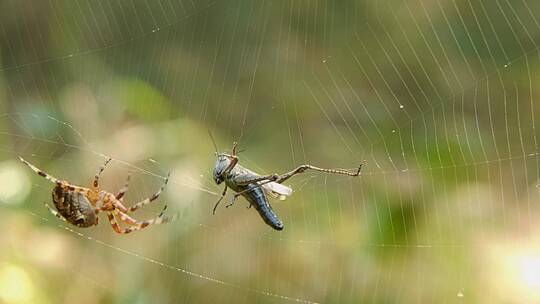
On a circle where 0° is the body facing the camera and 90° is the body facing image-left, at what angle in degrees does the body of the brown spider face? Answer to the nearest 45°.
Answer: approximately 270°
